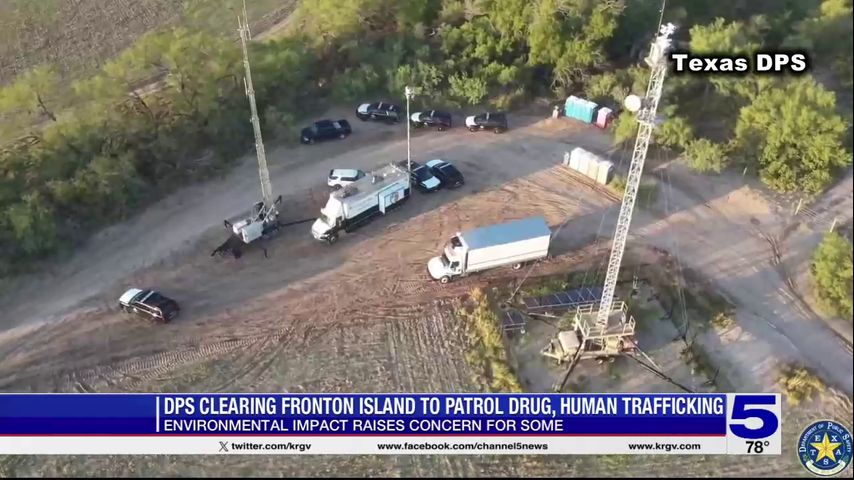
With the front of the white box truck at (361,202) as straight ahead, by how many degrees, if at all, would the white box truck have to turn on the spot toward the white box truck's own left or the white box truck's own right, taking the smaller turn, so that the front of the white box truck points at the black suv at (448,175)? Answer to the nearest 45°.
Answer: approximately 180°

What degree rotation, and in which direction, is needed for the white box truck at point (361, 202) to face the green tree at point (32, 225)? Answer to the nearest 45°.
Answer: approximately 45° to its right

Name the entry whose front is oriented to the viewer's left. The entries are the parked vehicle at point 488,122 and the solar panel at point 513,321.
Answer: the parked vehicle

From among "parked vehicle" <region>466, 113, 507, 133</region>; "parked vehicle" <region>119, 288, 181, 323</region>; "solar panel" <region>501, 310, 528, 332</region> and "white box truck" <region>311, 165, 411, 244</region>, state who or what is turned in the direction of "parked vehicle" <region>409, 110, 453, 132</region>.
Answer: "parked vehicle" <region>466, 113, 507, 133</region>

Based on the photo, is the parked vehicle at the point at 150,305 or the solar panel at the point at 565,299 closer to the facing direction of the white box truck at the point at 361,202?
the parked vehicle

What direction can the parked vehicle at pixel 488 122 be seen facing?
to the viewer's left

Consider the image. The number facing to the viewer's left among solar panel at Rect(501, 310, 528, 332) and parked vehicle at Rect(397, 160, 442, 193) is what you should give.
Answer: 0

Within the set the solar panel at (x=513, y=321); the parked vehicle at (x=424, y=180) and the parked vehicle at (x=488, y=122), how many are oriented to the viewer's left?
1

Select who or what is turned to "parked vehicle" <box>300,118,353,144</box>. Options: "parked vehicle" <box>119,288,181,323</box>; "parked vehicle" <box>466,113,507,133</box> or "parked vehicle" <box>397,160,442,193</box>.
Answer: "parked vehicle" <box>466,113,507,133</box>

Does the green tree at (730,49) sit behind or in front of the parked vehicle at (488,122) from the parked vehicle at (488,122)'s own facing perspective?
behind

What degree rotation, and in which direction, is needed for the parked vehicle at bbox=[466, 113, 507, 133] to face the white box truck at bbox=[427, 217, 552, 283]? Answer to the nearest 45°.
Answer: approximately 90° to its left

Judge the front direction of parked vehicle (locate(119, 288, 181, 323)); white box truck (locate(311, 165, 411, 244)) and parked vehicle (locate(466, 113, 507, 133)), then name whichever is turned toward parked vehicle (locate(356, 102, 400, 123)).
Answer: parked vehicle (locate(466, 113, 507, 133))

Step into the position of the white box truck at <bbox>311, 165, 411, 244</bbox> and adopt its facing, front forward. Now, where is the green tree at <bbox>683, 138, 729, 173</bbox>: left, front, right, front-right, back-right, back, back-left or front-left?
back-left
